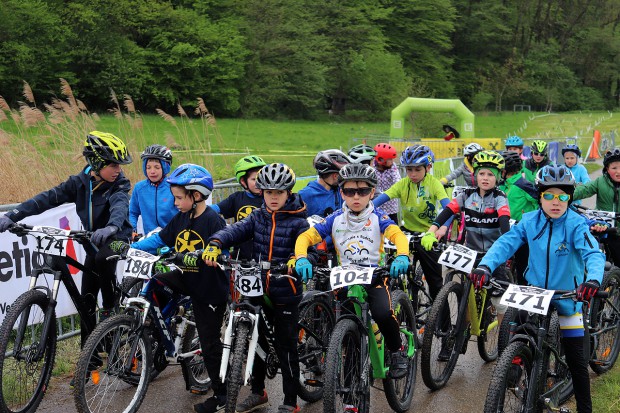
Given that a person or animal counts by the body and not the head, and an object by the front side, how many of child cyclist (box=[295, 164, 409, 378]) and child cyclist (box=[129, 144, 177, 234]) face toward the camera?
2

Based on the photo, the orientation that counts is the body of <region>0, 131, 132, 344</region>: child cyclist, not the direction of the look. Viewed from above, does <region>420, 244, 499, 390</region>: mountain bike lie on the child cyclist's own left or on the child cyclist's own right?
on the child cyclist's own left

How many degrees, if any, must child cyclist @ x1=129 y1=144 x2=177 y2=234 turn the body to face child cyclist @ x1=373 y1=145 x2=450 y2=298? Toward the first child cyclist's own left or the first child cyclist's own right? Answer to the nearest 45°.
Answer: approximately 90° to the first child cyclist's own left

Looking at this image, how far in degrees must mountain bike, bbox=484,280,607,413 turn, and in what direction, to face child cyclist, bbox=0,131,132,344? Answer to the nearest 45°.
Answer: approximately 45° to its right

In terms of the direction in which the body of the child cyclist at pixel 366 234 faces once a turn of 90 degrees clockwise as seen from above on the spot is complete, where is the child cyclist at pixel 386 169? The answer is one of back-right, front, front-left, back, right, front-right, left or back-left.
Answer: right

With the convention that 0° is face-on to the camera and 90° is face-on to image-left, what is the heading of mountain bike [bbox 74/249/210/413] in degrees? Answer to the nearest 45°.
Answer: approximately 45°

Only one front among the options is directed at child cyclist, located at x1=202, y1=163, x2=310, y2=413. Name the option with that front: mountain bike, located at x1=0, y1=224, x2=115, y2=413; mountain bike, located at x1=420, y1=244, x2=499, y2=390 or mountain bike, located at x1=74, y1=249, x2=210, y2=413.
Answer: mountain bike, located at x1=420, y1=244, x2=499, y2=390

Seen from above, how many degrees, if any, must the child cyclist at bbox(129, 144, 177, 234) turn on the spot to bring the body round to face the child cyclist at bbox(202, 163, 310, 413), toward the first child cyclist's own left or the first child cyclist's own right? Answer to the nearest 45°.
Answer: approximately 45° to the first child cyclist's own left

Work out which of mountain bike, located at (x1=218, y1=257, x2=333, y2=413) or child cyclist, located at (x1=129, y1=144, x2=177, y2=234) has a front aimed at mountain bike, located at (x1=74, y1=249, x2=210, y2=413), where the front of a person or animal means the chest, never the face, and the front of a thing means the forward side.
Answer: the child cyclist

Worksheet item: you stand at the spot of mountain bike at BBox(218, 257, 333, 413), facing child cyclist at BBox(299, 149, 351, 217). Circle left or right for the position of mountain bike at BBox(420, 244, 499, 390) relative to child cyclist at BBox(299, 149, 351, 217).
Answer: right

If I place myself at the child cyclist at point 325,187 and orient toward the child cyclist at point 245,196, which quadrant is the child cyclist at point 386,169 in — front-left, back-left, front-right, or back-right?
back-right

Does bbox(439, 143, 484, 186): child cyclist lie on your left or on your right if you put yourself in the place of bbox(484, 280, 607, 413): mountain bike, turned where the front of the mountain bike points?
on your right

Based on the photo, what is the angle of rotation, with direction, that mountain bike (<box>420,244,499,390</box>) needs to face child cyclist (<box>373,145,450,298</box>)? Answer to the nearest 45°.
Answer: approximately 135° to its right
